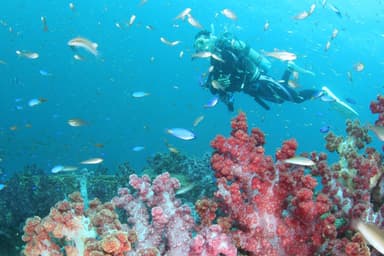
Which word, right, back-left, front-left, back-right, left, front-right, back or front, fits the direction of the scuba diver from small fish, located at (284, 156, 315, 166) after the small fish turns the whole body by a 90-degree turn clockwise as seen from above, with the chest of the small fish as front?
front

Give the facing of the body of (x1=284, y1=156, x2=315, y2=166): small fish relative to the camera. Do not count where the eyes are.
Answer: to the viewer's left

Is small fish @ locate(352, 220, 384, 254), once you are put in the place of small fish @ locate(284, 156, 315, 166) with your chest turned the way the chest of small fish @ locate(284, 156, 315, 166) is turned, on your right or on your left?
on your left

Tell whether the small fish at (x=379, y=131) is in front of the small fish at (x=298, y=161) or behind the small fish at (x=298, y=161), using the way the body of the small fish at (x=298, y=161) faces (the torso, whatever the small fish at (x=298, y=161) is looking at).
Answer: behind
